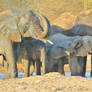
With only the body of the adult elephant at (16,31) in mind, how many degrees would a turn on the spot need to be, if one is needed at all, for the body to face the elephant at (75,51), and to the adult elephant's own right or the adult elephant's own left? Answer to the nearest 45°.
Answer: approximately 45° to the adult elephant's own left

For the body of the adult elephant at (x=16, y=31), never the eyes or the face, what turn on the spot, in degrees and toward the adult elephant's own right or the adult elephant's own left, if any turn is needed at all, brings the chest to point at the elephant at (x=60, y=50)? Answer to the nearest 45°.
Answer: approximately 45° to the adult elephant's own left

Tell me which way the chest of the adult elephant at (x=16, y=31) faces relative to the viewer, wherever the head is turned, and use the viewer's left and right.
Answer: facing to the right of the viewer
